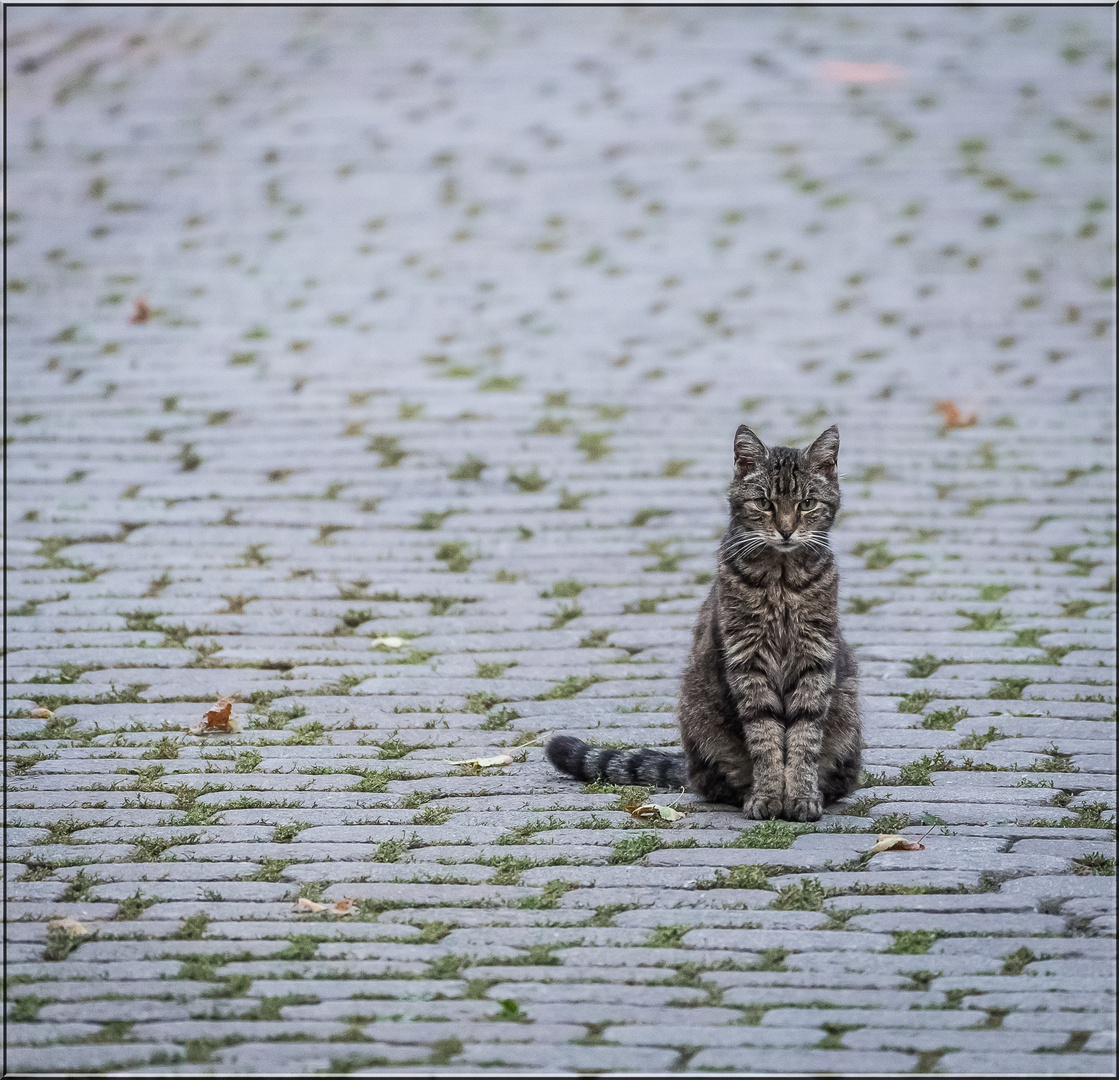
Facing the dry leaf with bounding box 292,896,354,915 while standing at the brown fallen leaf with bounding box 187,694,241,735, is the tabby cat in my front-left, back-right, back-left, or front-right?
front-left

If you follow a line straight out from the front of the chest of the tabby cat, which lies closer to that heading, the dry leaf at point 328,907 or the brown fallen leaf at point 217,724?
the dry leaf

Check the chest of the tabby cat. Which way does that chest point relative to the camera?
toward the camera

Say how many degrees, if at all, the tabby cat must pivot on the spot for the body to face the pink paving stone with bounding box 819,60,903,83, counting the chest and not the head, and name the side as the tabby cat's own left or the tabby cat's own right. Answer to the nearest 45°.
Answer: approximately 180°

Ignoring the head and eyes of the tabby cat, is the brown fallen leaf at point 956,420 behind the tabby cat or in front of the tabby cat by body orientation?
behind

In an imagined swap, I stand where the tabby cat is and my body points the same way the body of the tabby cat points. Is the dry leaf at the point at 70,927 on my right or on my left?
on my right

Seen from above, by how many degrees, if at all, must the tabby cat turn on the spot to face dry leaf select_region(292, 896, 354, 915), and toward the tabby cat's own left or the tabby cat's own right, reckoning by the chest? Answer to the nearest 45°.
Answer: approximately 45° to the tabby cat's own right

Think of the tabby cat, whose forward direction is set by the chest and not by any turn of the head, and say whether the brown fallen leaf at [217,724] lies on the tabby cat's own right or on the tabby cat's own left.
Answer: on the tabby cat's own right
